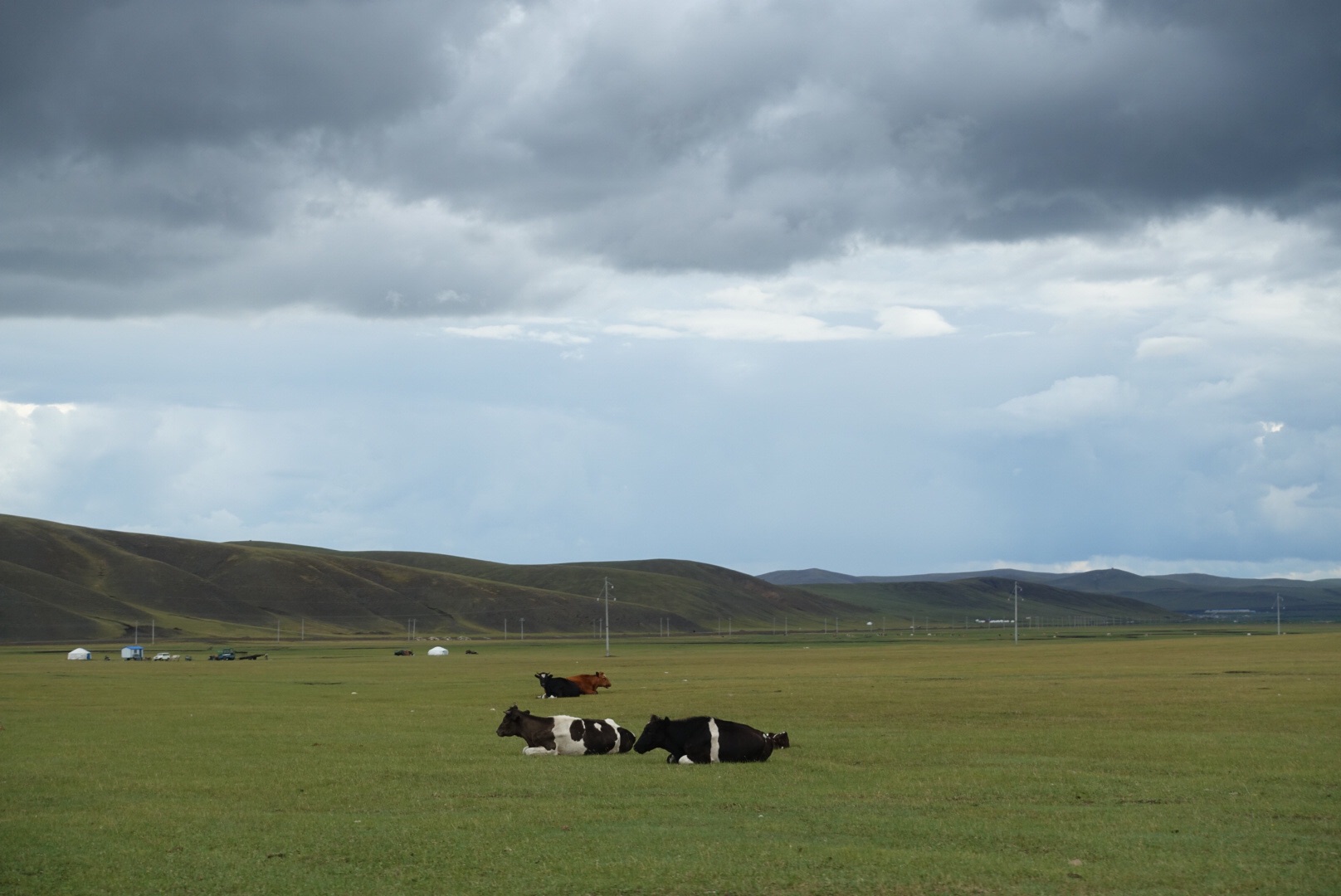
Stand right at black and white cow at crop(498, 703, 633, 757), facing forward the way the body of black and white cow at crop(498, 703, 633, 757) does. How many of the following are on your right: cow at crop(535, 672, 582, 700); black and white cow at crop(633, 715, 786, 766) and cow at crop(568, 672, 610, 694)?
2

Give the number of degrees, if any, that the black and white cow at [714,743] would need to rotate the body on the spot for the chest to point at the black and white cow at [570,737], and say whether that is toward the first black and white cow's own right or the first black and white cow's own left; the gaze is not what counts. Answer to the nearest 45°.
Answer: approximately 45° to the first black and white cow's own right

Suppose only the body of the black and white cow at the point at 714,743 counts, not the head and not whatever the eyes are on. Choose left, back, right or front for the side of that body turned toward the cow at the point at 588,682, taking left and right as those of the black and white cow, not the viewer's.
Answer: right

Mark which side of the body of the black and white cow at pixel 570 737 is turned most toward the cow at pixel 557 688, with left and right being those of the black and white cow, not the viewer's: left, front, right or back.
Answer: right

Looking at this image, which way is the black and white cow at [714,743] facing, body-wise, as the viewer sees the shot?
to the viewer's left

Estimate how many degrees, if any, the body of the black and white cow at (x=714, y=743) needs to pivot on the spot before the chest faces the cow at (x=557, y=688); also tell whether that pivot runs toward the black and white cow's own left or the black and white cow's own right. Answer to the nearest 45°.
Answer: approximately 90° to the black and white cow's own right

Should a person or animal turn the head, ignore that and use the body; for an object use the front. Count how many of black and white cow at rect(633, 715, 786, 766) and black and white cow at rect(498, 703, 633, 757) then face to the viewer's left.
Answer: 2

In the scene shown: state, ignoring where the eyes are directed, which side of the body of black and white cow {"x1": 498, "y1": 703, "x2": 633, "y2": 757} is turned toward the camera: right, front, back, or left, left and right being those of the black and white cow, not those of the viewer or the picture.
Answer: left
